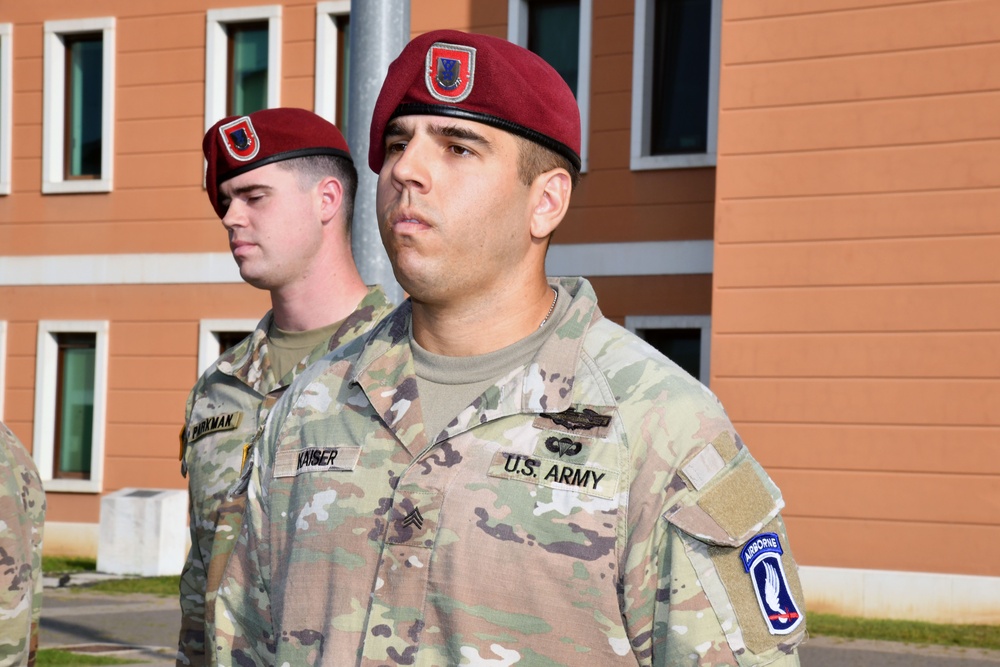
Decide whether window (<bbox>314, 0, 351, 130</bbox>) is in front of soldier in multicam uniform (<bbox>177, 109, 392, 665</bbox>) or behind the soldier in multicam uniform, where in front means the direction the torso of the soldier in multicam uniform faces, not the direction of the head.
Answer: behind

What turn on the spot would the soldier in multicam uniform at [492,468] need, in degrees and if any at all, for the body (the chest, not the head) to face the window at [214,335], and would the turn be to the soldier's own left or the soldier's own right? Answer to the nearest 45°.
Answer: approximately 135° to the soldier's own right

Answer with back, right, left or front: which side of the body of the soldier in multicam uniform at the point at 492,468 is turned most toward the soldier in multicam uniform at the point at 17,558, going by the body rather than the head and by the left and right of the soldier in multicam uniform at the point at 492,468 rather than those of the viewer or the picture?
right

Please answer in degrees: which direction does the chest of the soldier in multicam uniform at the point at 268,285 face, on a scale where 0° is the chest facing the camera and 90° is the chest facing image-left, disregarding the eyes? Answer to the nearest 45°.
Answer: approximately 45°

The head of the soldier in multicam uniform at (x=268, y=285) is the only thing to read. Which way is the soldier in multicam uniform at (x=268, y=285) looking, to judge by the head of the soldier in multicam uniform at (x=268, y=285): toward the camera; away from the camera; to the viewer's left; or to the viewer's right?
to the viewer's left

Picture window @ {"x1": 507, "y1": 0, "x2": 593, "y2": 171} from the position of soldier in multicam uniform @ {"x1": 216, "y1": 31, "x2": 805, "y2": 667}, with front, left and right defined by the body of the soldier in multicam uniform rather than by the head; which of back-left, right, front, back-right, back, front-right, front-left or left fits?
back-right

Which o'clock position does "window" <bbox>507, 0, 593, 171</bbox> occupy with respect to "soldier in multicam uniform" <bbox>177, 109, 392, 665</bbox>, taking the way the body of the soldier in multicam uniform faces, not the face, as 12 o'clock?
The window is roughly at 5 o'clock from the soldier in multicam uniform.

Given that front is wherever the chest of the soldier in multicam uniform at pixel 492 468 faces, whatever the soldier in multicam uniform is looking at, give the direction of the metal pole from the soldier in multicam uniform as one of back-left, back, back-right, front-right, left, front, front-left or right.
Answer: back-right

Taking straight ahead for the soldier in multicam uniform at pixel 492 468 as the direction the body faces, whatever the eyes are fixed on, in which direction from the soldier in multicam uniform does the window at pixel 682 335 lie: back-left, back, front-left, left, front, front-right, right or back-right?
back-right

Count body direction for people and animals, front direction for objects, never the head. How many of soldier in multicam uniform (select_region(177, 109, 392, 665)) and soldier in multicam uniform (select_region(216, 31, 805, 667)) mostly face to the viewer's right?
0
